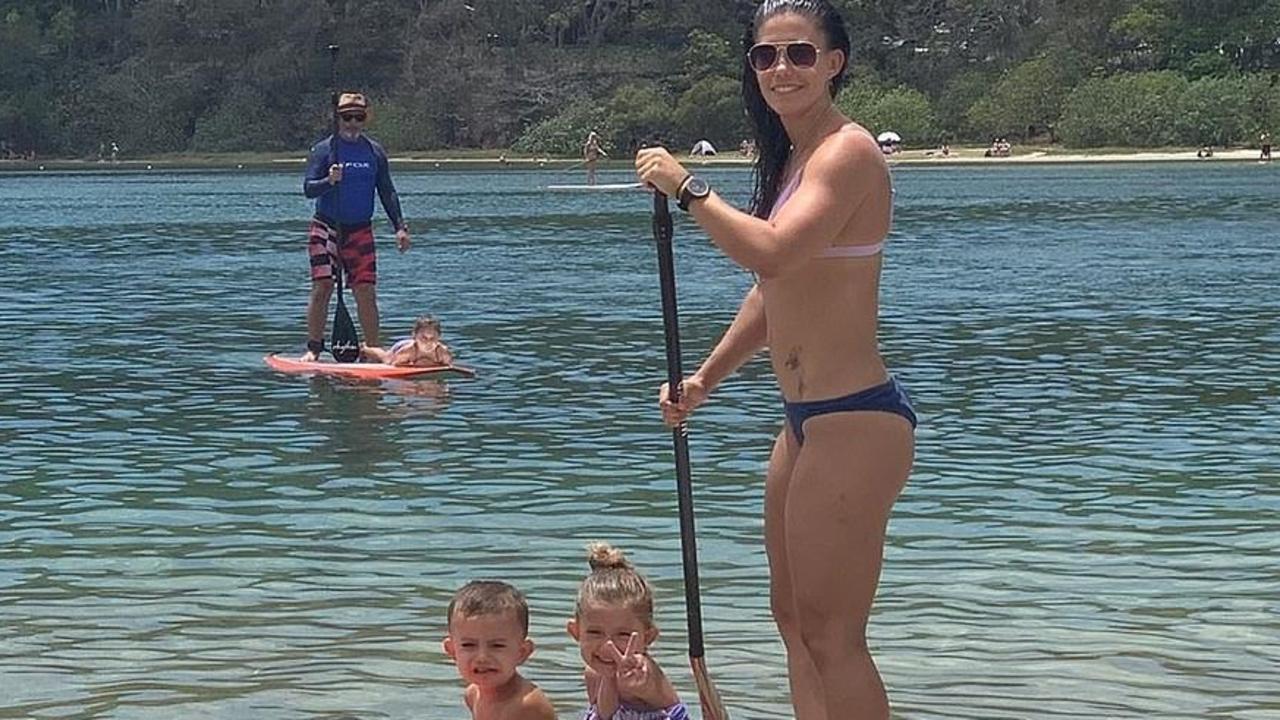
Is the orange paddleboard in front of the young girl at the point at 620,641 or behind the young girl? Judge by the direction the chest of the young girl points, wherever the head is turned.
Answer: behind

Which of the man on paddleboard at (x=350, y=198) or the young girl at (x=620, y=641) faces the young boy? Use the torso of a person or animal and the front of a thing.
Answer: the man on paddleboard

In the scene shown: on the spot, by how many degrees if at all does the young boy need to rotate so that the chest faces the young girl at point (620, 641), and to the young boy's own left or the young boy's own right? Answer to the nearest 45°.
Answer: approximately 135° to the young boy's own left

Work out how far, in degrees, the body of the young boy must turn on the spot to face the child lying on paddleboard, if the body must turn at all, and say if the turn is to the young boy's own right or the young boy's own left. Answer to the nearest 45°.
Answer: approximately 135° to the young boy's own right

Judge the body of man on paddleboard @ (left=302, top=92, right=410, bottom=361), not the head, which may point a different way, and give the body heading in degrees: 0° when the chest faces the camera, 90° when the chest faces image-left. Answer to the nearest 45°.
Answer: approximately 0°

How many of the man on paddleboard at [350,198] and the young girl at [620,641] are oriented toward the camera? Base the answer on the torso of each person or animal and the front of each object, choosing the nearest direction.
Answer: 2

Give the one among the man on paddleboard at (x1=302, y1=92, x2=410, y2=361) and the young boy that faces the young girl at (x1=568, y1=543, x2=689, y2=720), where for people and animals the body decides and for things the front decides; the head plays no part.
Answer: the man on paddleboard
